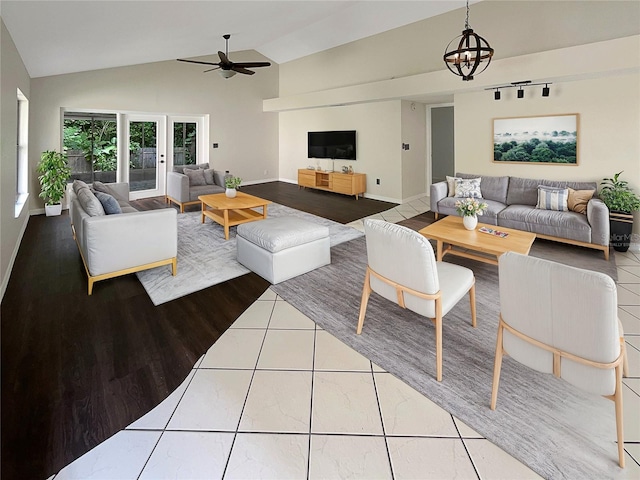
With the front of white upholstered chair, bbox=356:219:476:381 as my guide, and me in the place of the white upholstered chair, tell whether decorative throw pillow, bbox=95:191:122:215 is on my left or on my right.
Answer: on my left

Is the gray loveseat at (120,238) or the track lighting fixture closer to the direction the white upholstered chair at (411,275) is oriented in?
the track lighting fixture

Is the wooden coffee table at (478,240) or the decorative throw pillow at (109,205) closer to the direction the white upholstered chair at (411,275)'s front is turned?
the wooden coffee table

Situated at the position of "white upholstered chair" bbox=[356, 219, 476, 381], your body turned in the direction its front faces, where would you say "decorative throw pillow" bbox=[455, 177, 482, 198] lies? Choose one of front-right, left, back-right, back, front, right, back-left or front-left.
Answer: front-left

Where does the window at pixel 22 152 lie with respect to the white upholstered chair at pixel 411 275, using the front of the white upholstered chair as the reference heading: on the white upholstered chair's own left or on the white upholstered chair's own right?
on the white upholstered chair's own left

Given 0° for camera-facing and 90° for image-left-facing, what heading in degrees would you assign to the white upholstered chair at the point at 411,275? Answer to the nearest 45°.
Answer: approximately 225°
